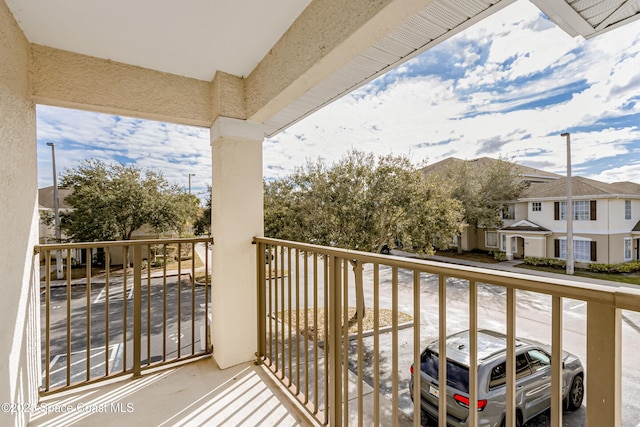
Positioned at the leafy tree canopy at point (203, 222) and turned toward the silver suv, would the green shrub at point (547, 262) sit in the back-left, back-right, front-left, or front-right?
front-left

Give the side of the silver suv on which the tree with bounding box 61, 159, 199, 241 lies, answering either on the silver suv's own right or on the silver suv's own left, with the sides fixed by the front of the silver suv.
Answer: on the silver suv's own left

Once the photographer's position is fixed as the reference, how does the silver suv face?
facing away from the viewer and to the right of the viewer

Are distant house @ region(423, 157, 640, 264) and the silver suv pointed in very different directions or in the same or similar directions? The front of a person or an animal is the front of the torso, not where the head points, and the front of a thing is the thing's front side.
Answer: very different directions

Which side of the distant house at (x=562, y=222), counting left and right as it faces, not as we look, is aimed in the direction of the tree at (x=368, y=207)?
front

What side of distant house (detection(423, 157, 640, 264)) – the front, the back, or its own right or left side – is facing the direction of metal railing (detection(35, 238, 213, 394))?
front

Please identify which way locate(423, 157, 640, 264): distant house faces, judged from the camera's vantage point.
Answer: facing the viewer and to the left of the viewer

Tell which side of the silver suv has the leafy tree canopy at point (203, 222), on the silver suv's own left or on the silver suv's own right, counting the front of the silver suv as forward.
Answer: on the silver suv's own left

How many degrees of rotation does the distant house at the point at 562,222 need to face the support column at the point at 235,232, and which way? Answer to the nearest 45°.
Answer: approximately 45° to its left

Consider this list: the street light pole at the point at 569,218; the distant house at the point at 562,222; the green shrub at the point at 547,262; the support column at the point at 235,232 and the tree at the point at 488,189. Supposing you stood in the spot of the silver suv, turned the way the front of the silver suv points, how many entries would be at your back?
1
